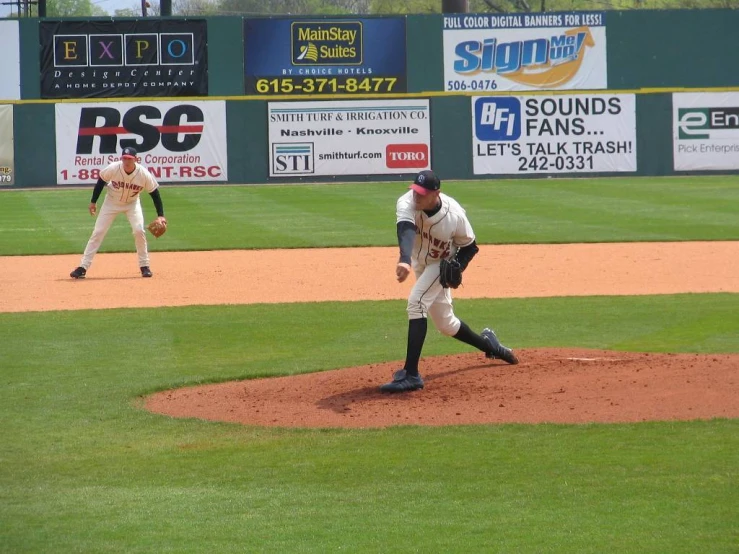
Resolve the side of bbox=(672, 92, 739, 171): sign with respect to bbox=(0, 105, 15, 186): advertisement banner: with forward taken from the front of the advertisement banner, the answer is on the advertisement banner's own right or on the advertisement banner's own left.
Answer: on the advertisement banner's own left

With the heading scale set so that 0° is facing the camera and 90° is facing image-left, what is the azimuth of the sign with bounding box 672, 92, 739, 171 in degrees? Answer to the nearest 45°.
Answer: approximately 0°

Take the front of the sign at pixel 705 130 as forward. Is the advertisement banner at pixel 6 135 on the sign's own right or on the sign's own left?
on the sign's own right

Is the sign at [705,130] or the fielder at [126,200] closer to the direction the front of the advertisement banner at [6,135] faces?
the fielder

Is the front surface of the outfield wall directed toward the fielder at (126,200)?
yes

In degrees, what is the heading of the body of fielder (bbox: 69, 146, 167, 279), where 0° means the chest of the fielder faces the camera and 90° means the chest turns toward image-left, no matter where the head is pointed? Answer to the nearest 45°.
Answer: approximately 0°

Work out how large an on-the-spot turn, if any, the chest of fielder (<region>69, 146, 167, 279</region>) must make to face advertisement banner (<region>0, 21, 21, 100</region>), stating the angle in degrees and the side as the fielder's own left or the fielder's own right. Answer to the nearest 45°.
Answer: approximately 180°

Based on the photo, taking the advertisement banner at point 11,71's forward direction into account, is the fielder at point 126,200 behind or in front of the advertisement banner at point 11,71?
in front
